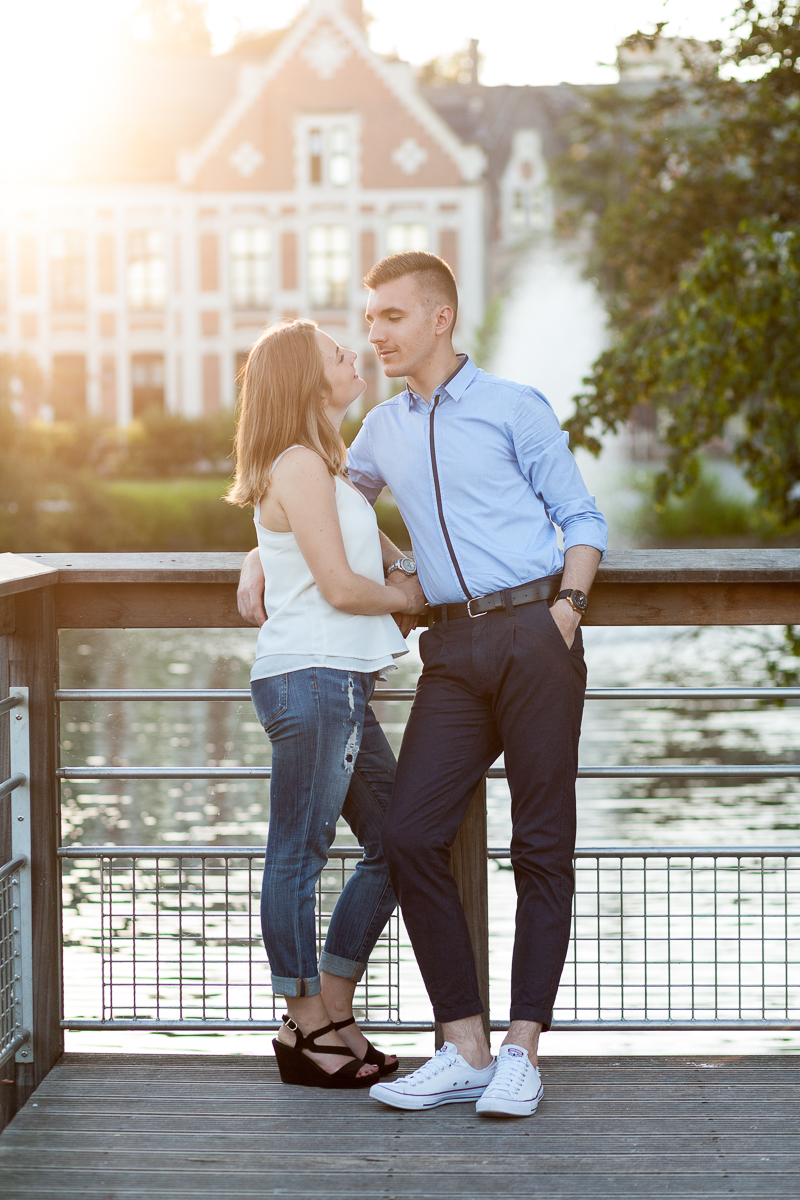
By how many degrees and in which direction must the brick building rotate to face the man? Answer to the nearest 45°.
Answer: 0° — it already faces them

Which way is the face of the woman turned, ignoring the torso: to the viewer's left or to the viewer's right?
to the viewer's right

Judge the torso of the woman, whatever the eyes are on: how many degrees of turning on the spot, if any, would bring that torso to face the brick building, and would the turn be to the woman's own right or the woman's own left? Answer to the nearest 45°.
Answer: approximately 90° to the woman's own left

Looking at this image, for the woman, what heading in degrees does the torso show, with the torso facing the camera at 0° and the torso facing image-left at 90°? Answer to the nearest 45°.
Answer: approximately 270°

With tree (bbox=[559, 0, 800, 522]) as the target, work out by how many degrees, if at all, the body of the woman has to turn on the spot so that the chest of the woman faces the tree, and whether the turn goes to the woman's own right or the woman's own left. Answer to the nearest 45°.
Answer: approximately 90° to the woman's own left

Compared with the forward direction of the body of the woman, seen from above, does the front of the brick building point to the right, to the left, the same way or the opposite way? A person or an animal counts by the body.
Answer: to the right

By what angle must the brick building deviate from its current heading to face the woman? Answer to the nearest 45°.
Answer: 0° — it already faces them

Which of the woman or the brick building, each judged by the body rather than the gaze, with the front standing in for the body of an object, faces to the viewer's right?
the woman

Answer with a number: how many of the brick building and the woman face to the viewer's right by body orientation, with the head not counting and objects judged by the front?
1
